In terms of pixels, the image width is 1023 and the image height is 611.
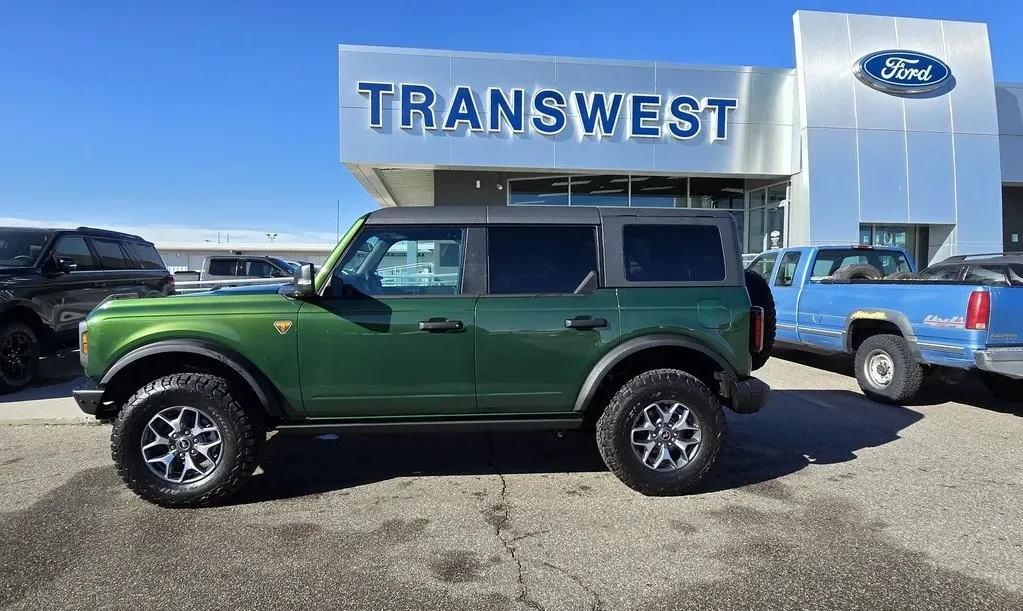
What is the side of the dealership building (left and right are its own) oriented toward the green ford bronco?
front

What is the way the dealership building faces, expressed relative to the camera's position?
facing the viewer

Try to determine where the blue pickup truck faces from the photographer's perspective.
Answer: facing away from the viewer and to the left of the viewer

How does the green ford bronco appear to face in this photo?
to the viewer's left

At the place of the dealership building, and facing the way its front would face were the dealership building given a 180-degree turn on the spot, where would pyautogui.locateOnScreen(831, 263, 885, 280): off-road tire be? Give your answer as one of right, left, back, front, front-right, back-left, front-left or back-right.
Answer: back

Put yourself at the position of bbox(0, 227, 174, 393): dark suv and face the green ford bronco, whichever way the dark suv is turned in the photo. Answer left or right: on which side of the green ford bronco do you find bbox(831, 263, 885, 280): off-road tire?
left

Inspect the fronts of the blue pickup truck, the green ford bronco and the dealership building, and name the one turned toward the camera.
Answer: the dealership building

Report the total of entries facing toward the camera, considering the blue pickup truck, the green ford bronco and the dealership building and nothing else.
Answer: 1

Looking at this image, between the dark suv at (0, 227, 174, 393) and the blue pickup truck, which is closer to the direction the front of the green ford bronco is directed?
the dark suv

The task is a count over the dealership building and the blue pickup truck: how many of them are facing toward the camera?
1

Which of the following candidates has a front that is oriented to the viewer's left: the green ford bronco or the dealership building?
the green ford bronco

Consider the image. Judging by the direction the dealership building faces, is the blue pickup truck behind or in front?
in front
